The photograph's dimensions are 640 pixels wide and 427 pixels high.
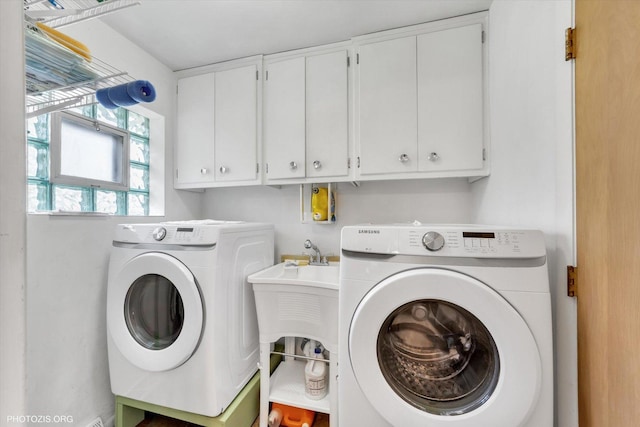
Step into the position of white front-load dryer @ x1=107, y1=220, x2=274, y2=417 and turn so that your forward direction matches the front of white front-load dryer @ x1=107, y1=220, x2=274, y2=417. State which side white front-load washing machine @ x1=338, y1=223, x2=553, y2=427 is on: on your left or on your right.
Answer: on your left

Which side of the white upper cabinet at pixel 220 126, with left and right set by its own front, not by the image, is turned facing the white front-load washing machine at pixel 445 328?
left

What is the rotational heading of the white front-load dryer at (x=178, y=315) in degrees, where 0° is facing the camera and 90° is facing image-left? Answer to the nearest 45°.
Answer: approximately 45°

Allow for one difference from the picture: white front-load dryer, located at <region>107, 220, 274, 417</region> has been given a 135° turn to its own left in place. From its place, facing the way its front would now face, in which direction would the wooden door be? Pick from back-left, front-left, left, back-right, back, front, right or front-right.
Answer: front-right

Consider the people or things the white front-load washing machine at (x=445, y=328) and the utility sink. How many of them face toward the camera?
2

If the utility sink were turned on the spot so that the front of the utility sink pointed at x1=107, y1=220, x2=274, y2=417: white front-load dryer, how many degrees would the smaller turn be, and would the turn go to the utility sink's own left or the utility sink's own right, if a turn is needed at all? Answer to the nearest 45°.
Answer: approximately 90° to the utility sink's own right

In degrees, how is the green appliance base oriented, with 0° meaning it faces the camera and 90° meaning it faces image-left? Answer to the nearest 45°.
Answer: approximately 45°
